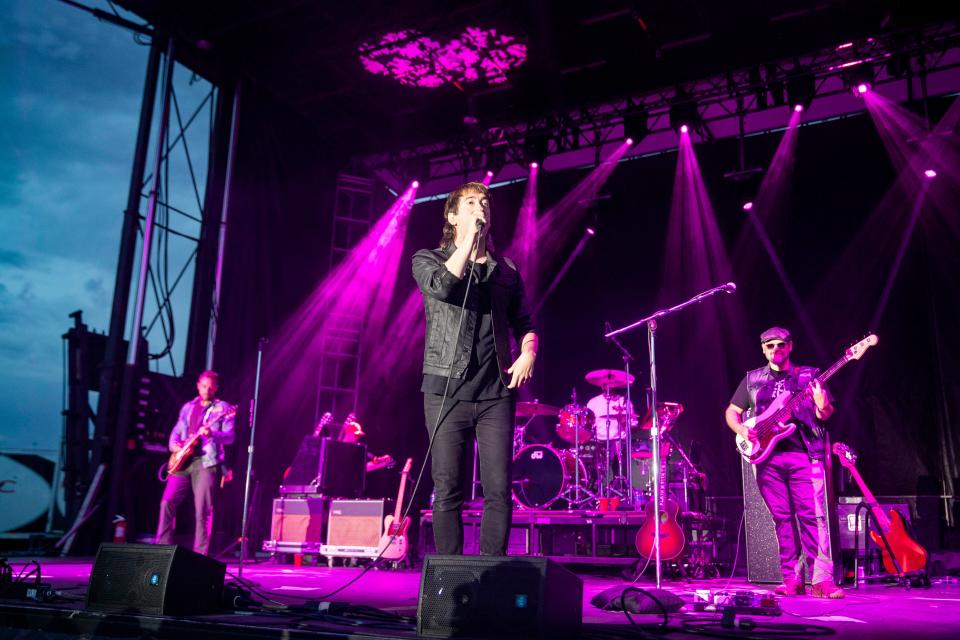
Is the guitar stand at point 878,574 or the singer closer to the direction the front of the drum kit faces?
the singer

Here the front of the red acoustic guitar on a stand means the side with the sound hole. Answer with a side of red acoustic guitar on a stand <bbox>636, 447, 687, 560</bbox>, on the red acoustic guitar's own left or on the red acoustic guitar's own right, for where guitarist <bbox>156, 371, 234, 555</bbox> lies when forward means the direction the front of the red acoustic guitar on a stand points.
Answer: on the red acoustic guitar's own right

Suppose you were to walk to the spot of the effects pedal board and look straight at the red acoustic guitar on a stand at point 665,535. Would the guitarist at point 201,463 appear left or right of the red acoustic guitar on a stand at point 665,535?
left

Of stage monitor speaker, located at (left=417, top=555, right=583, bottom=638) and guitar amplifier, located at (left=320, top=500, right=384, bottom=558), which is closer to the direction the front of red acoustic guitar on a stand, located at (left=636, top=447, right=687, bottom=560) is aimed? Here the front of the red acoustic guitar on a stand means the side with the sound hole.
the stage monitor speaker

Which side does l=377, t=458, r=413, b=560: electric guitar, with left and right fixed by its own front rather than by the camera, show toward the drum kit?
left

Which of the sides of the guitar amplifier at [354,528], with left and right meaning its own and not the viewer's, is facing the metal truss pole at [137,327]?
right

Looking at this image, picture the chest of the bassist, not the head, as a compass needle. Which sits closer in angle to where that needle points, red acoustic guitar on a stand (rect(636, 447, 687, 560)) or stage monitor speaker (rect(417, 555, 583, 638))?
the stage monitor speaker

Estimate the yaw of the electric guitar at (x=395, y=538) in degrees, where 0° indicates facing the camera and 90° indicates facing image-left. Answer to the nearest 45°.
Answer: approximately 0°

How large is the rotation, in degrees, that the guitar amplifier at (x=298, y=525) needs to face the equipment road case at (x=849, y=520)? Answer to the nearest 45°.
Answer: approximately 45° to its left

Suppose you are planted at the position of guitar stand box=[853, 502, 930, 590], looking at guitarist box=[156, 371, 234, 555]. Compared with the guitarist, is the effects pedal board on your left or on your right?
left
